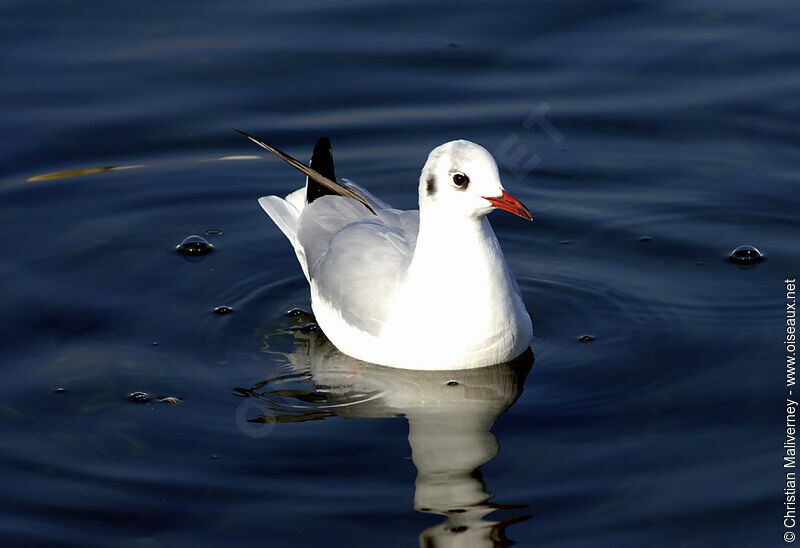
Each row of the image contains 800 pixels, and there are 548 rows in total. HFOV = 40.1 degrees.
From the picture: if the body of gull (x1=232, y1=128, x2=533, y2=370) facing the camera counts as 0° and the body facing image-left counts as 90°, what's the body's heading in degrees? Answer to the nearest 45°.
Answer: approximately 315°

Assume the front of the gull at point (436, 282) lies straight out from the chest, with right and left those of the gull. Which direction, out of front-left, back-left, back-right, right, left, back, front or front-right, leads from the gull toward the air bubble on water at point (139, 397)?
back-right

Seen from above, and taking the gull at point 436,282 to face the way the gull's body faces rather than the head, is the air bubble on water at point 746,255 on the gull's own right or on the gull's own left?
on the gull's own left

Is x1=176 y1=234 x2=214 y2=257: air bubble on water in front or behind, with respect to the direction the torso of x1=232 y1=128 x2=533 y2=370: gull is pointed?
behind
